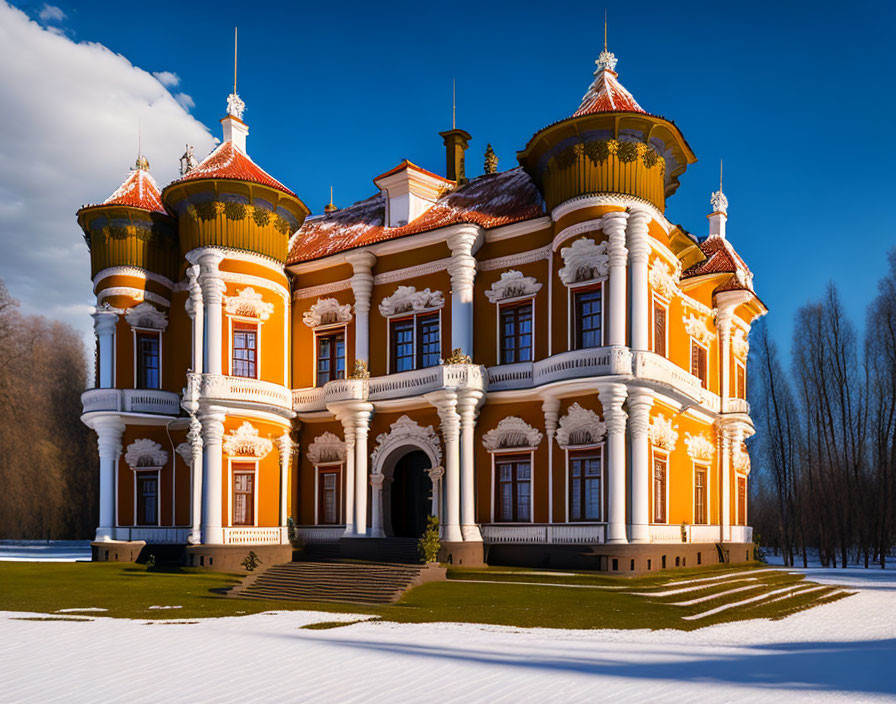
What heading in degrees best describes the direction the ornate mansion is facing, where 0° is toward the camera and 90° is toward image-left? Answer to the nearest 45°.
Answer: approximately 45°
